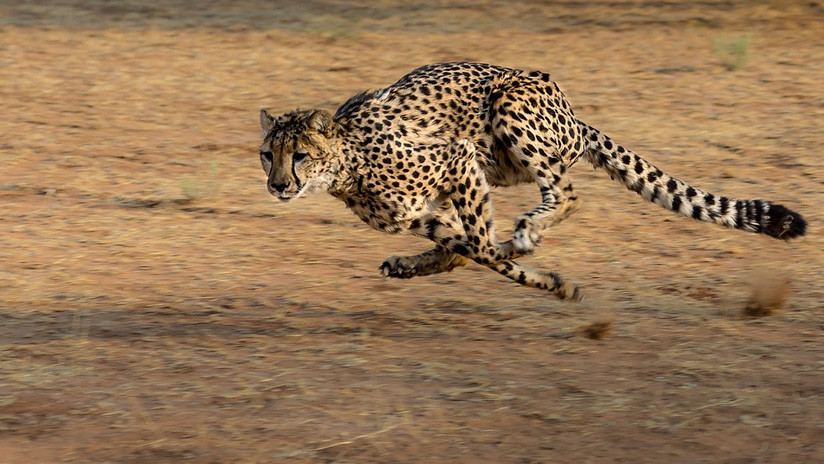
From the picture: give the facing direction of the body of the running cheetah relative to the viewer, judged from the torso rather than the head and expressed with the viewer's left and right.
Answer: facing to the left of the viewer
